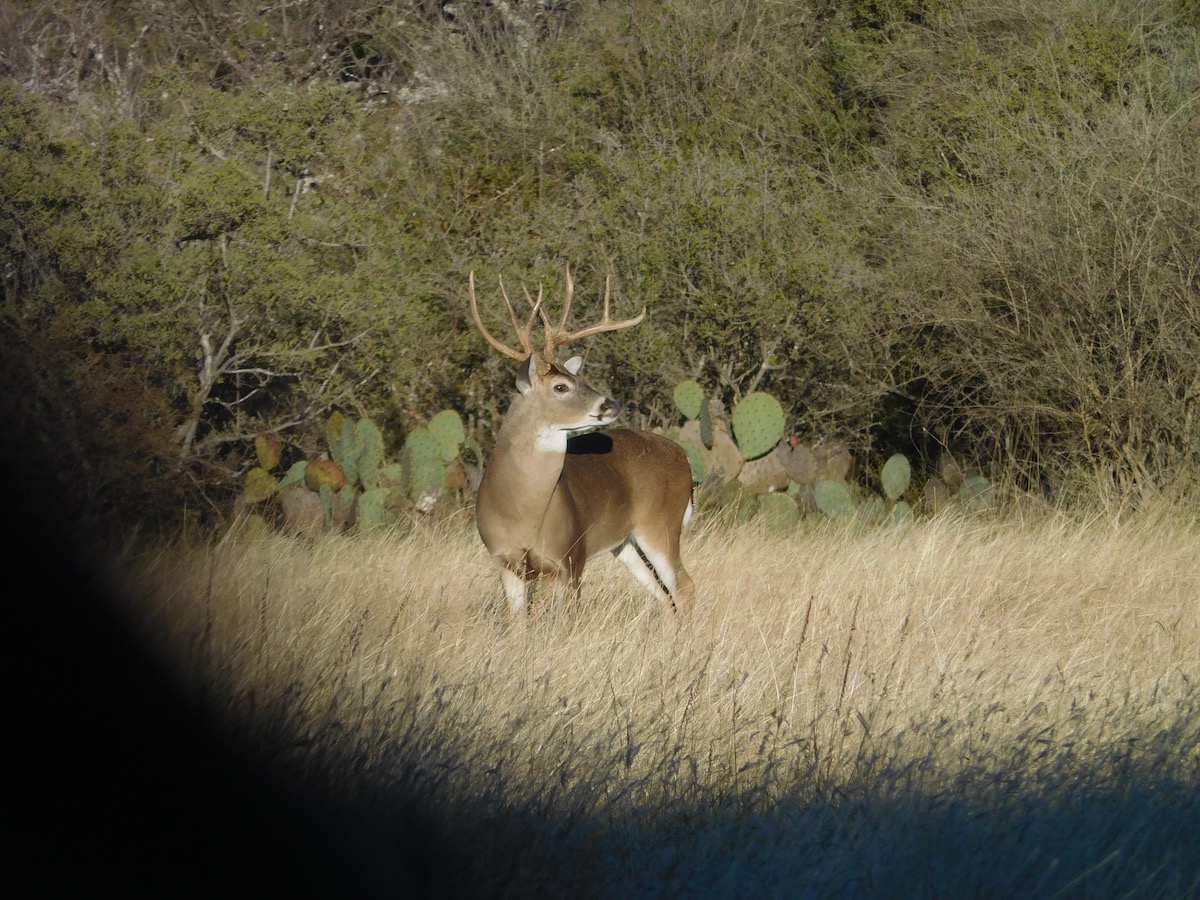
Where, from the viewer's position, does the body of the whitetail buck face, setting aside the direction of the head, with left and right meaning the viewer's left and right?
facing the viewer and to the left of the viewer

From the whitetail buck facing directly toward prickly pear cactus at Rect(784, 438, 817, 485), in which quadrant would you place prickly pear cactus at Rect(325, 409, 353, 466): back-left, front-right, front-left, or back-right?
front-left

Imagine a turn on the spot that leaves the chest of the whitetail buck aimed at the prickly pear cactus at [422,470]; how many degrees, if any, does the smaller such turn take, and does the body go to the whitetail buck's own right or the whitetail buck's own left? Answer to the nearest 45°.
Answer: approximately 135° to the whitetail buck's own right

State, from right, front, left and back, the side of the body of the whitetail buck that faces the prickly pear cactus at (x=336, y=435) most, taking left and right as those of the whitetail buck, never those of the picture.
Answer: right

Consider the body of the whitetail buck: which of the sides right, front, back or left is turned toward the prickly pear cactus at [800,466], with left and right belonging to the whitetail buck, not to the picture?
back

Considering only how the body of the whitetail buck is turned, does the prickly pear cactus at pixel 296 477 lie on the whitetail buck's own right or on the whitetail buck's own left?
on the whitetail buck's own right
